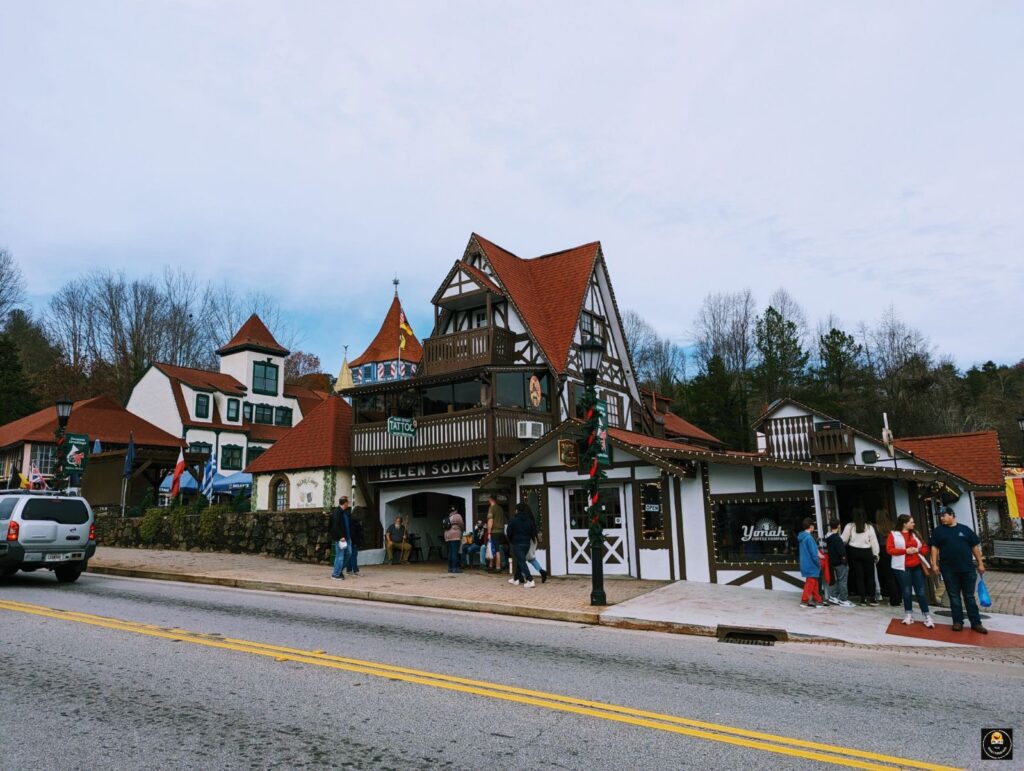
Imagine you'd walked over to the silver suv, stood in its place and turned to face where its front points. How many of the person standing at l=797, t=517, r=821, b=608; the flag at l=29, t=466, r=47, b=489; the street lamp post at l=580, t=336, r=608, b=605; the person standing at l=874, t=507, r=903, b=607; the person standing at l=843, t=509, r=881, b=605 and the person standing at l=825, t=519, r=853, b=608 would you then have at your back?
5

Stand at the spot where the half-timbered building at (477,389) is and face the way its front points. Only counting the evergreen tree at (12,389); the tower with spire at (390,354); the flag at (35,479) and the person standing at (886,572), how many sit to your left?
1

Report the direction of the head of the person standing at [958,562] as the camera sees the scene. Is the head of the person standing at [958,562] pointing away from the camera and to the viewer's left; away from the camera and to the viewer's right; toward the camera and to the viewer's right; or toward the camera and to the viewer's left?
toward the camera and to the viewer's left

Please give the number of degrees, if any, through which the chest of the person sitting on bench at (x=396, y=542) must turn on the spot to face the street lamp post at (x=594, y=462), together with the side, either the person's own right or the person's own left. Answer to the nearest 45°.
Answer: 0° — they already face it

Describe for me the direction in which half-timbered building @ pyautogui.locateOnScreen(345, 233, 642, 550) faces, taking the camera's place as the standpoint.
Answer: facing the viewer and to the left of the viewer

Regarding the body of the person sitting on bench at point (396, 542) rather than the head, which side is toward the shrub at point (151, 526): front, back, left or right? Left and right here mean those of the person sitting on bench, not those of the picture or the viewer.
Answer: right

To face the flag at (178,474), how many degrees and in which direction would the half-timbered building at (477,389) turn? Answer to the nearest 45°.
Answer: approximately 45° to its right

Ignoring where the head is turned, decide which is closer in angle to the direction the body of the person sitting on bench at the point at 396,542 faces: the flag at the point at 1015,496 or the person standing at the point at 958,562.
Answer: the person standing

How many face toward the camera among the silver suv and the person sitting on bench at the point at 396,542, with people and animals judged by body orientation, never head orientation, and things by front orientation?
1

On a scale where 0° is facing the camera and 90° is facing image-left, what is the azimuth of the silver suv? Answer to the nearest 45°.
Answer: approximately 135°

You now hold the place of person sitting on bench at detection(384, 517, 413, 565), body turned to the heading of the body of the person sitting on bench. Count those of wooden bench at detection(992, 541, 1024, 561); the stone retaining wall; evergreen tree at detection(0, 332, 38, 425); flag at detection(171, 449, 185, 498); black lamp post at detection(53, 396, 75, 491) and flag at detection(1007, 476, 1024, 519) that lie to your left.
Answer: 2
